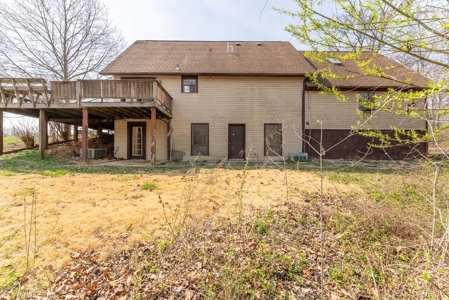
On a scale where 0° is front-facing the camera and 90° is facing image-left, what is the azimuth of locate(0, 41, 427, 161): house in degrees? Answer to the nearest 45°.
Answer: approximately 180°
